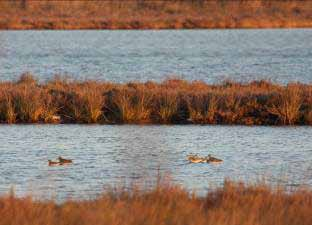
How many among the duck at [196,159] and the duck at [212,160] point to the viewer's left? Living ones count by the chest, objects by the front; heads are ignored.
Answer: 2

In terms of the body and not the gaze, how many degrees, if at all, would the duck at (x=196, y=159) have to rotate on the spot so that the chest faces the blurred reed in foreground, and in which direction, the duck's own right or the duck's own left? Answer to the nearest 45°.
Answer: approximately 90° to the duck's own left

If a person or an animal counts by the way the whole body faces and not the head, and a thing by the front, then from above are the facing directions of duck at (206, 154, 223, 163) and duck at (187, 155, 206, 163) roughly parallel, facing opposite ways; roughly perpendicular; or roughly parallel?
roughly parallel

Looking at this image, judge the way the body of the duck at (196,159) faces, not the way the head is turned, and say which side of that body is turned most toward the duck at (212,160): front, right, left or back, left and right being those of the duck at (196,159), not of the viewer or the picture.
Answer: back

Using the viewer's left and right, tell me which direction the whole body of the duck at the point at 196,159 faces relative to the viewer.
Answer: facing to the left of the viewer

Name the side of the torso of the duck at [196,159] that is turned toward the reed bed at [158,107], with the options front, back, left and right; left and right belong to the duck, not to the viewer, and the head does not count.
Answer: right

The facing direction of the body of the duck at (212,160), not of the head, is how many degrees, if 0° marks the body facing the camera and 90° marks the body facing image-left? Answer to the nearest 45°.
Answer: approximately 90°

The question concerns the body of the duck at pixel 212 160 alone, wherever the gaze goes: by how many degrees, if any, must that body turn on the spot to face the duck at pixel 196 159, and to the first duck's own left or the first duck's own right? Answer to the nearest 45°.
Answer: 0° — it already faces it

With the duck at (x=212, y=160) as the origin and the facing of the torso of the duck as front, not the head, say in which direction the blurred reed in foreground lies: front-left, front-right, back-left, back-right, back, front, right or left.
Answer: left
